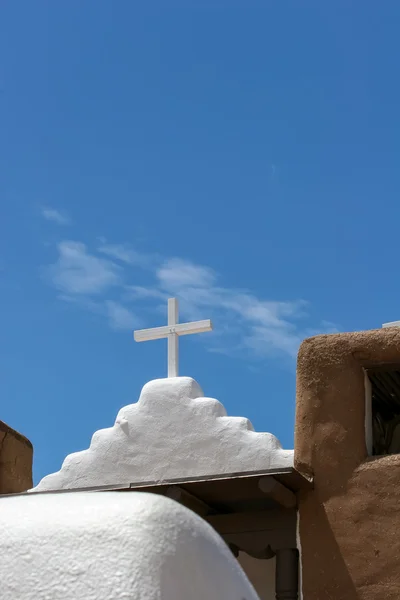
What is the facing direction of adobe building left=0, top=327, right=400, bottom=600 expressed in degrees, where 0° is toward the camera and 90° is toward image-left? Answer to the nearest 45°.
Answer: approximately 0°
